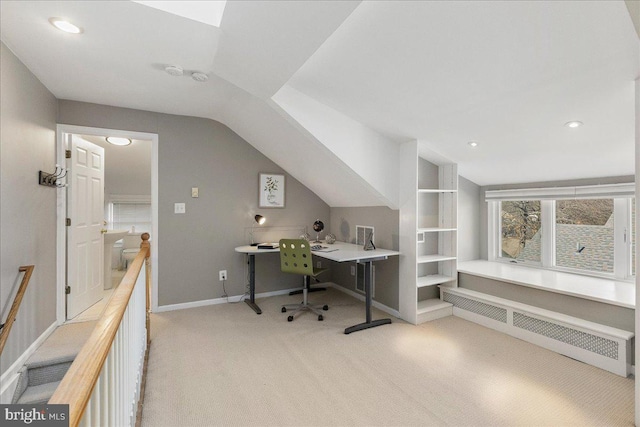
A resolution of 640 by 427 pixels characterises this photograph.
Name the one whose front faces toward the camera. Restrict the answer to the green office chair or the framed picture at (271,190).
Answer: the framed picture

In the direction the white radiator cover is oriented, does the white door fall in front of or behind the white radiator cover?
in front

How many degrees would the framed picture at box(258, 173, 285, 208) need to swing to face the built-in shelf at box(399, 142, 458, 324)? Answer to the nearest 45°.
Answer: approximately 45° to its left

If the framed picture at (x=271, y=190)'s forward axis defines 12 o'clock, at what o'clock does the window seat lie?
The window seat is roughly at 10 o'clock from the framed picture.

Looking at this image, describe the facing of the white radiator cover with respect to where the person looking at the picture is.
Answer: facing the viewer and to the left of the viewer

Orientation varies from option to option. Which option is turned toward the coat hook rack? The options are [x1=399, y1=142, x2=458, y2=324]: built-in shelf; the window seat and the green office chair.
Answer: the window seat

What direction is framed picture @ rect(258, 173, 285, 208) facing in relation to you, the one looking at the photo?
facing the viewer

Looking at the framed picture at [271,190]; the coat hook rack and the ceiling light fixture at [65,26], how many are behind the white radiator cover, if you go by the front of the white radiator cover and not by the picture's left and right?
0

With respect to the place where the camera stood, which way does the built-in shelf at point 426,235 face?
facing the viewer and to the right of the viewer

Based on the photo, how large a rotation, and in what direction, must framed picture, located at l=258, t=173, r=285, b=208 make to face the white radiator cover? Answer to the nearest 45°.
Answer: approximately 45° to its left

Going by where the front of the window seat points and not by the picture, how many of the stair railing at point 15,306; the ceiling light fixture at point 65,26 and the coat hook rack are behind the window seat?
0

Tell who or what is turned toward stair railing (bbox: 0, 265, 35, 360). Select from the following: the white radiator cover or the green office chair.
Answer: the white radiator cover

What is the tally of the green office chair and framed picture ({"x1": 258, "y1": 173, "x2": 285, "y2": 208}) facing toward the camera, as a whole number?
1

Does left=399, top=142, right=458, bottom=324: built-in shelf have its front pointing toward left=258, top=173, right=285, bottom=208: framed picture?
no

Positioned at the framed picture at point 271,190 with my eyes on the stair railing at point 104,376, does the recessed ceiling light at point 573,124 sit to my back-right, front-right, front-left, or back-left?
front-left

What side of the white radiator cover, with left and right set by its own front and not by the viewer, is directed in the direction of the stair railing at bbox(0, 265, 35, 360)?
front

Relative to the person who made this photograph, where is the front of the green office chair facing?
facing away from the viewer and to the right of the viewer

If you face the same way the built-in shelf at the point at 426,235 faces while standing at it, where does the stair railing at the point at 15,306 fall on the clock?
The stair railing is roughly at 3 o'clock from the built-in shelf.
